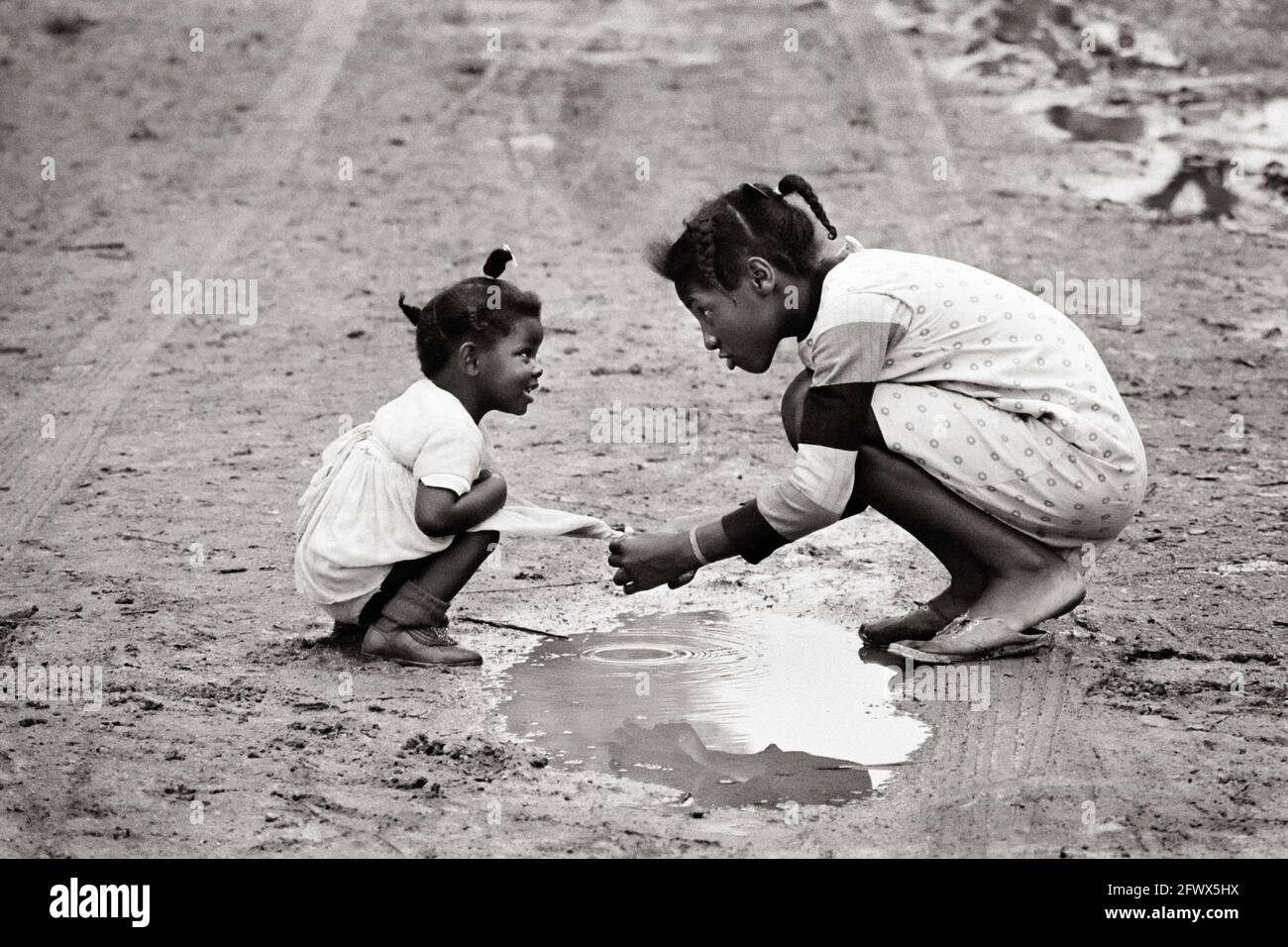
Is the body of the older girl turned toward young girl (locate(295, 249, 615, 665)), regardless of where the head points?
yes

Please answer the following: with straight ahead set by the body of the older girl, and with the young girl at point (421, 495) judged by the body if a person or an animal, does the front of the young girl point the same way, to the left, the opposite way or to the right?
the opposite way

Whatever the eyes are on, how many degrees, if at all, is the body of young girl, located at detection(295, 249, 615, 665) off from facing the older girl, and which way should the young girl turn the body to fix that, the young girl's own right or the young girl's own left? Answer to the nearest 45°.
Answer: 0° — they already face them

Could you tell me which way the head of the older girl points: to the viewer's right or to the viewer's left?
to the viewer's left

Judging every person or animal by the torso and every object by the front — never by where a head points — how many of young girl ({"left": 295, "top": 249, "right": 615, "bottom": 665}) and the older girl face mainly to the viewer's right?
1

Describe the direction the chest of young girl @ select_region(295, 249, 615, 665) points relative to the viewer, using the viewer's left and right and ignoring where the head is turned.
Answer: facing to the right of the viewer

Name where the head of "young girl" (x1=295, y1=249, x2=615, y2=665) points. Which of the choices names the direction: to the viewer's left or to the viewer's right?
to the viewer's right

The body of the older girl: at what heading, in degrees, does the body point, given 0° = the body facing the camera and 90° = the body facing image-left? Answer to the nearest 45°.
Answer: approximately 90°
